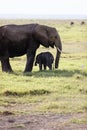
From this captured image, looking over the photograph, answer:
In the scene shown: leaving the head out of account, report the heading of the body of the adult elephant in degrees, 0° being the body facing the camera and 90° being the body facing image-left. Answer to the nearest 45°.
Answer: approximately 270°
